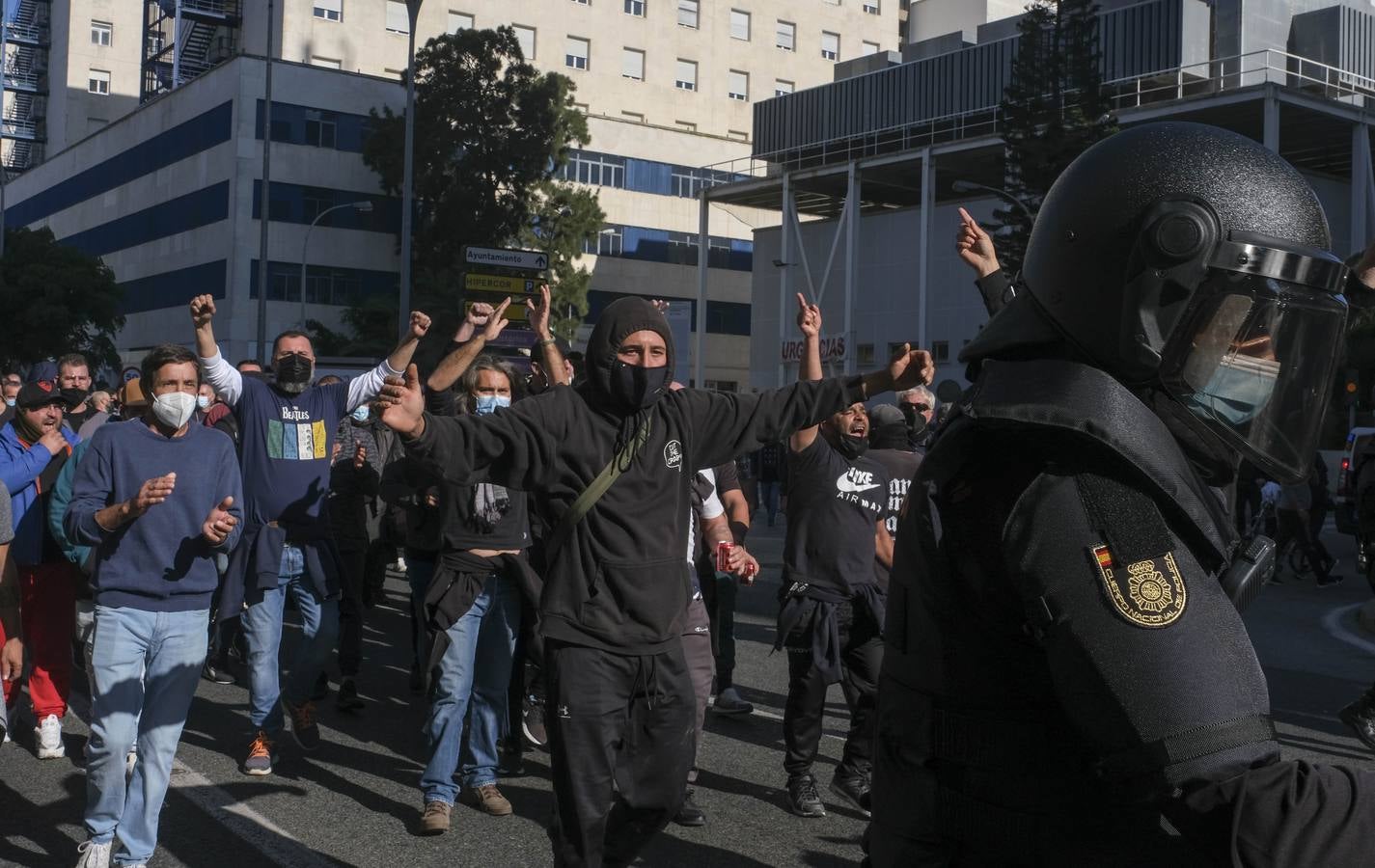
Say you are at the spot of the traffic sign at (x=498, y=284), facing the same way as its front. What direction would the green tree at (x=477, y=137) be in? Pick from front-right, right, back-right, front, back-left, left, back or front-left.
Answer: back

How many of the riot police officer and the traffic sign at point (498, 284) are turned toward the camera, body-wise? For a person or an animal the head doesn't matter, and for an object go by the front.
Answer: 1

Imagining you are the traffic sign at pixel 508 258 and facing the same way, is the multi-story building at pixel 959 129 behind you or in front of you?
behind

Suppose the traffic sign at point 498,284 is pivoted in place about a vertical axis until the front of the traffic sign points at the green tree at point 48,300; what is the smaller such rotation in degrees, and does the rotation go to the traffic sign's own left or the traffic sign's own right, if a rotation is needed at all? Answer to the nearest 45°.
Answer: approximately 135° to the traffic sign's own right

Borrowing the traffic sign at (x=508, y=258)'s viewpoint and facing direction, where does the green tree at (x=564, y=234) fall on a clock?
The green tree is roughly at 6 o'clock from the traffic sign.

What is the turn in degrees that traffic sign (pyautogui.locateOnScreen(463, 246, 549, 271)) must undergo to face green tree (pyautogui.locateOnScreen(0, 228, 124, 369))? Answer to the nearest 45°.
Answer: approximately 135° to its right

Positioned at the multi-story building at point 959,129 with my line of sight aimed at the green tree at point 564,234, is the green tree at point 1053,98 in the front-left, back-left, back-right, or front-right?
back-left

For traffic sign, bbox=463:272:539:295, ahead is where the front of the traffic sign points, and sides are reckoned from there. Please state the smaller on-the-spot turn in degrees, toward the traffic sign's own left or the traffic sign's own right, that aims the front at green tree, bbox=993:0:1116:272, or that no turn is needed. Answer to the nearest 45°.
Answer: approximately 135° to the traffic sign's own left
